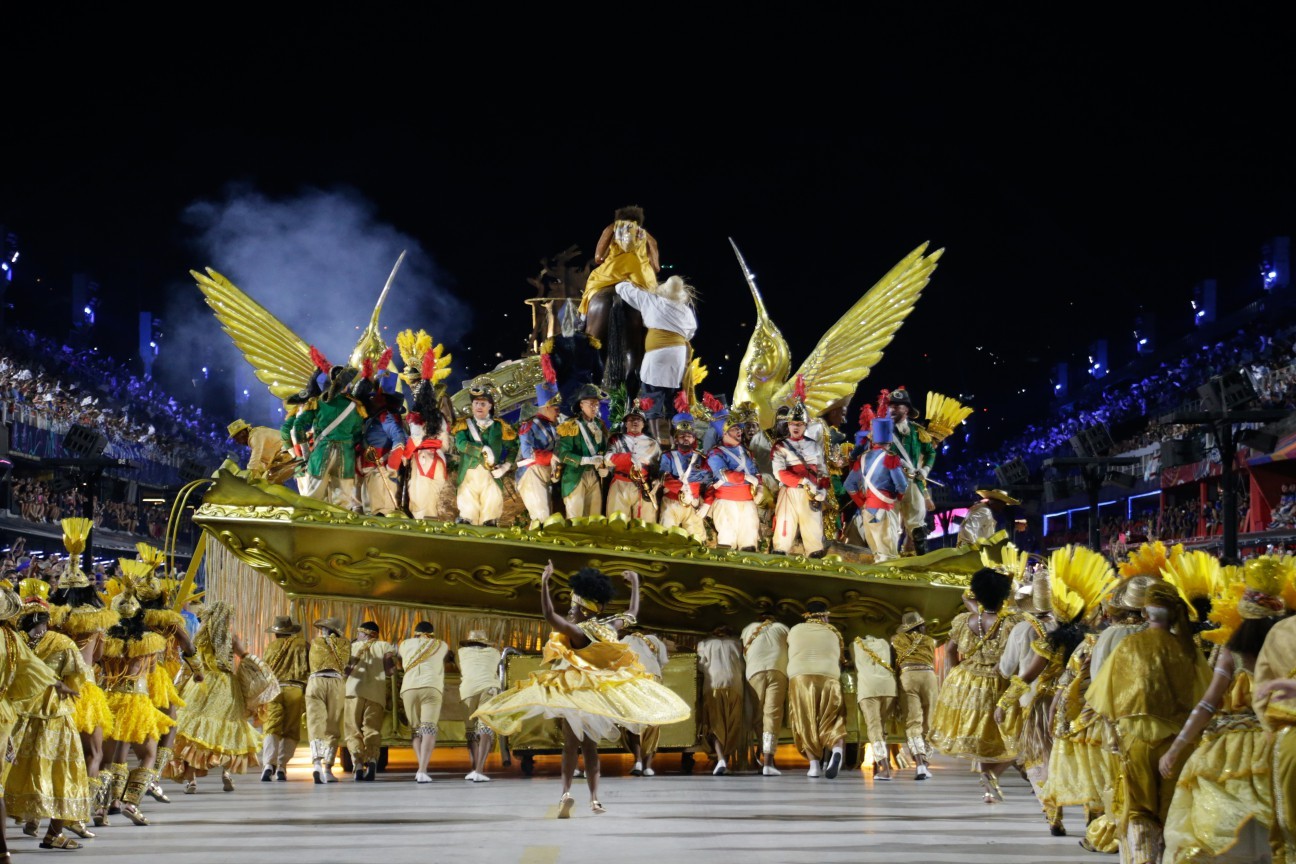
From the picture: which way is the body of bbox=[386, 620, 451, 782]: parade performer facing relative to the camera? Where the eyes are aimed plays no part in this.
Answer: away from the camera

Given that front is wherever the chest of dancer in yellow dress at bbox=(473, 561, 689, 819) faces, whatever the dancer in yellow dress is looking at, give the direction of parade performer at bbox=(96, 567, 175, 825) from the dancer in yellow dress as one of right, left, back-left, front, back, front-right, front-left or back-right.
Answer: front-left

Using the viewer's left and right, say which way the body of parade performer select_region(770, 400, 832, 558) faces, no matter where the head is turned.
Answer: facing the viewer

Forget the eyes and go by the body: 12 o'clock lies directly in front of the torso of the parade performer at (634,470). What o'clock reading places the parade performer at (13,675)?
the parade performer at (13,675) is roughly at 1 o'clock from the parade performer at (634,470).

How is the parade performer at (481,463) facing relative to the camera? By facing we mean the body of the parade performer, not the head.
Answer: toward the camera

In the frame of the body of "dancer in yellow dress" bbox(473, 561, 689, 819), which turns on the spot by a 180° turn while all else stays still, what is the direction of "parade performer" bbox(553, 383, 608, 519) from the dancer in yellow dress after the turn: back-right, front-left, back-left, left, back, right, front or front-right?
back-left

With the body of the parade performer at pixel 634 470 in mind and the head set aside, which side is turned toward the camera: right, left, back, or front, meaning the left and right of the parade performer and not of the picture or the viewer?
front

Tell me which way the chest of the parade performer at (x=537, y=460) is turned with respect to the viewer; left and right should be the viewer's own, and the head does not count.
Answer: facing the viewer and to the right of the viewer

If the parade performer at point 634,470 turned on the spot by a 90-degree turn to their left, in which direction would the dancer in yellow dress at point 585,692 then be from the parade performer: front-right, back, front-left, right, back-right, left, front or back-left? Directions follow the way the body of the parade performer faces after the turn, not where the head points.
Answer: right

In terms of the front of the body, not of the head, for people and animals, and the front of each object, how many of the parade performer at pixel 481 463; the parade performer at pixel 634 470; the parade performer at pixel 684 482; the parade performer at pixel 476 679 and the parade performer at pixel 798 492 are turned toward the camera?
4

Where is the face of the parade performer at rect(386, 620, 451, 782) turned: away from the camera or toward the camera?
away from the camera

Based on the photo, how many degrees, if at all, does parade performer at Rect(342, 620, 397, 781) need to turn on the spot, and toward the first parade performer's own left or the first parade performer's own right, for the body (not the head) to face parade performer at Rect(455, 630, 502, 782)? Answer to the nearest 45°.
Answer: approximately 90° to the first parade performer's own right

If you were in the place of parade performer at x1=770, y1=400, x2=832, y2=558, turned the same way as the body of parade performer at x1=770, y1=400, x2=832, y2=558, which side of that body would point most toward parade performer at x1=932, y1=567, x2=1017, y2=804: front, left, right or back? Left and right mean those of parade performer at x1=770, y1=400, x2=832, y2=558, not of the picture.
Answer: front
